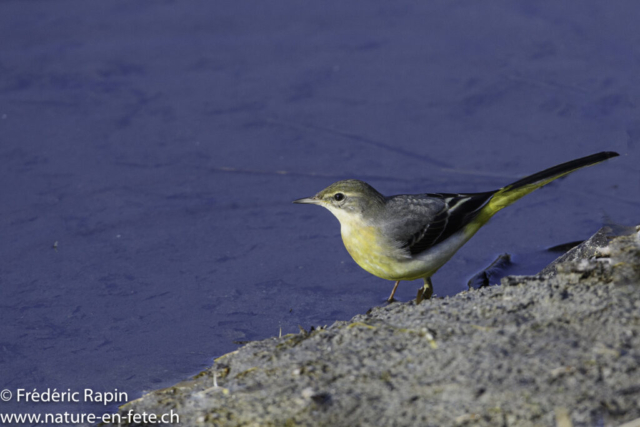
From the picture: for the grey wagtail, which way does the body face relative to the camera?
to the viewer's left
